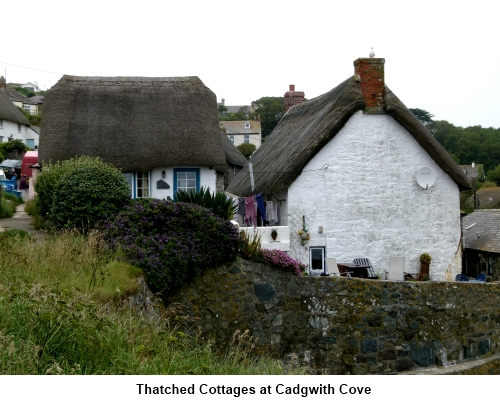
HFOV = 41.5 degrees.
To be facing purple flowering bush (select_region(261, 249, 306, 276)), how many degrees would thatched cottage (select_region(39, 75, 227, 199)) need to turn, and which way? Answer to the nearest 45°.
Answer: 0° — it already faces it

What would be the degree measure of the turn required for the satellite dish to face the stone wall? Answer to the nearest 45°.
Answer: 0° — it already faces it

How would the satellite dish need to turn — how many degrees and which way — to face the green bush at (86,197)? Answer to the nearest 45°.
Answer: approximately 45° to its right

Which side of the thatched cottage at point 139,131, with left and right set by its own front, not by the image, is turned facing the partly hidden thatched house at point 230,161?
back

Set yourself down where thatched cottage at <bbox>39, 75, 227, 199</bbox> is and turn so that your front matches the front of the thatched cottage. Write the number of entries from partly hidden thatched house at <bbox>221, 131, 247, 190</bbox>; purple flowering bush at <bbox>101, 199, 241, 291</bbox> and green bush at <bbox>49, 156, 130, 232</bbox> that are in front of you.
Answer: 2

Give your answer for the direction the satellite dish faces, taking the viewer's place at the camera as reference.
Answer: facing the viewer

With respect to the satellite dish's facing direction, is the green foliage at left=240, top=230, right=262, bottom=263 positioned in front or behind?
in front

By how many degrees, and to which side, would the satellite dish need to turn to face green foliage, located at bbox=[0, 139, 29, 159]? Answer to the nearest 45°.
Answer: approximately 135° to its right

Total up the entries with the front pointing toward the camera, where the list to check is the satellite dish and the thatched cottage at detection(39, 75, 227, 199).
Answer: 2

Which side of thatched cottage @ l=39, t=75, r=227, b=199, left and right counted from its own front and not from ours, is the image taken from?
front

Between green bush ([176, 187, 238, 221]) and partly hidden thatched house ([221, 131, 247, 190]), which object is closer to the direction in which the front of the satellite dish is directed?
the green bush

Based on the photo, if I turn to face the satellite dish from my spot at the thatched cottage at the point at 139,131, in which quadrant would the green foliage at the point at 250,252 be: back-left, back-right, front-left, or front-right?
front-right

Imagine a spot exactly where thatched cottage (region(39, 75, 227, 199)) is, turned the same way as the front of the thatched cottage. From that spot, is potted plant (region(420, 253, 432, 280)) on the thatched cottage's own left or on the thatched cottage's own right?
on the thatched cottage's own left

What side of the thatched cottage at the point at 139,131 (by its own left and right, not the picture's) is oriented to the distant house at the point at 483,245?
left

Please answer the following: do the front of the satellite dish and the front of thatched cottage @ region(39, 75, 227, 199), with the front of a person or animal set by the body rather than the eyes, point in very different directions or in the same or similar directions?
same or similar directions

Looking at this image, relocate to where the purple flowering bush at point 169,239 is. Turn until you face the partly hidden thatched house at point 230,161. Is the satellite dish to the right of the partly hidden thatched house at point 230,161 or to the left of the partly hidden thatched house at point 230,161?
right

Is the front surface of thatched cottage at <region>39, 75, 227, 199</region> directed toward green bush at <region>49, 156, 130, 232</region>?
yes
